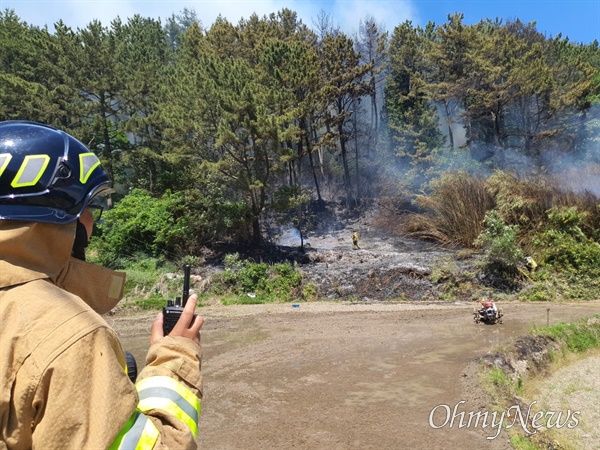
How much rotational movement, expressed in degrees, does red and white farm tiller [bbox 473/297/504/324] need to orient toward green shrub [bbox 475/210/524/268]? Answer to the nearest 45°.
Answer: approximately 180°

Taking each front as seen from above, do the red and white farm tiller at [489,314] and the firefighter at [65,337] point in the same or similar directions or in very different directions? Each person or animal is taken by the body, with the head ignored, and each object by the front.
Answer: very different directions

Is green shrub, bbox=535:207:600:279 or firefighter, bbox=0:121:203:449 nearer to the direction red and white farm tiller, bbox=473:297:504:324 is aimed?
the firefighter

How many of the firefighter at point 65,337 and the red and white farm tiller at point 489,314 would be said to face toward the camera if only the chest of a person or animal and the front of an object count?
1

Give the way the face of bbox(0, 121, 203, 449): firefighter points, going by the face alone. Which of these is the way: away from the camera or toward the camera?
away from the camera

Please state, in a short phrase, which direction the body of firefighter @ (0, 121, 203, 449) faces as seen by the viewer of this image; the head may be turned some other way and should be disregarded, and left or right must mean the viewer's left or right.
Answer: facing away from the viewer and to the right of the viewer
